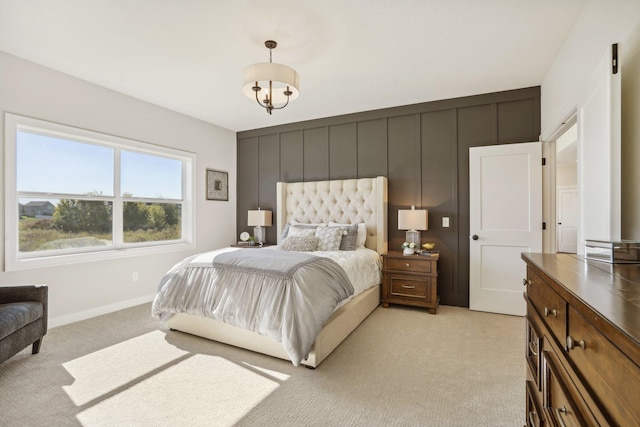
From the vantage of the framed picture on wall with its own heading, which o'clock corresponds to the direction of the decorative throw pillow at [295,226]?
The decorative throw pillow is roughly at 12 o'clock from the framed picture on wall.

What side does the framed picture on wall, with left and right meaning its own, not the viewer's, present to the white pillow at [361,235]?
front

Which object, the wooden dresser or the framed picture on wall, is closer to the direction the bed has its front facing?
the wooden dresser

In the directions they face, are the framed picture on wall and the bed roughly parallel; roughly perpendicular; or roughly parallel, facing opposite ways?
roughly perpendicular

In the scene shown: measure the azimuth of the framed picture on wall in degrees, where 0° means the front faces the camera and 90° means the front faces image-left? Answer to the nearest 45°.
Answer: approximately 315°

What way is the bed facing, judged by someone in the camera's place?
facing the viewer and to the left of the viewer

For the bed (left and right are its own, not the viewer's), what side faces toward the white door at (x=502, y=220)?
left

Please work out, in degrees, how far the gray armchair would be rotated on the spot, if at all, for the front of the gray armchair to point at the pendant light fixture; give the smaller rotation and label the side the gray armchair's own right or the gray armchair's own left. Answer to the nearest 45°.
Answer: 0° — it already faces it

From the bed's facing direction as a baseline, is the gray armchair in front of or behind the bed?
in front

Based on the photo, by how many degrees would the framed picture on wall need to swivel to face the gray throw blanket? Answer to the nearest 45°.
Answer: approximately 45° to its right

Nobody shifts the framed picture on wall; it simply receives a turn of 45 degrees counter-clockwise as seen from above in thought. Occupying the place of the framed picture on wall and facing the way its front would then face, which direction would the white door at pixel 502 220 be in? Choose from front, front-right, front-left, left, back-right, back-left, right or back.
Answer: front-right

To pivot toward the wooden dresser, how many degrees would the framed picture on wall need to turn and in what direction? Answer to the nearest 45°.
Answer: approximately 45° to its right

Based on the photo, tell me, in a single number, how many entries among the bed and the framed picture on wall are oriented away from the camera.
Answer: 0

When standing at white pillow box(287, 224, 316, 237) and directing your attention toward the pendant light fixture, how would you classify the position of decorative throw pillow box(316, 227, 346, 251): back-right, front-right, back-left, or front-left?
front-left

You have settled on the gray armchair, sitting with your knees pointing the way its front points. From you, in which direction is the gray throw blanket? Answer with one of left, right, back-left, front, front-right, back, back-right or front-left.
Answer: front

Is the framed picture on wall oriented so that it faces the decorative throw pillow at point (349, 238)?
yes

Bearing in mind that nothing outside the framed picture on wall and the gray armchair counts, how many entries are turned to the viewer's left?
0
